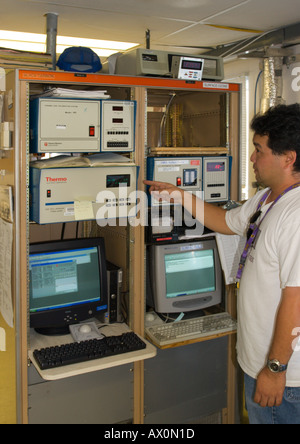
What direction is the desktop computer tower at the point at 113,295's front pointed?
toward the camera

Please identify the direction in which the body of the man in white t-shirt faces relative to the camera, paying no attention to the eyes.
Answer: to the viewer's left

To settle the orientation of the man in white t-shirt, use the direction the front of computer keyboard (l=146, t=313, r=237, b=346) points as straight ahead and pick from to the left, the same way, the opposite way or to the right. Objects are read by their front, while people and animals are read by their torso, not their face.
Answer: to the right

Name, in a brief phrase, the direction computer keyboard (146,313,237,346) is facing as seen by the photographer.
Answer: facing the viewer

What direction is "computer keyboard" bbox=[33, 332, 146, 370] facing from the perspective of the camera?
toward the camera

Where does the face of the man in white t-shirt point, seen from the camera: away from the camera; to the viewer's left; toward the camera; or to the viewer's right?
to the viewer's left
